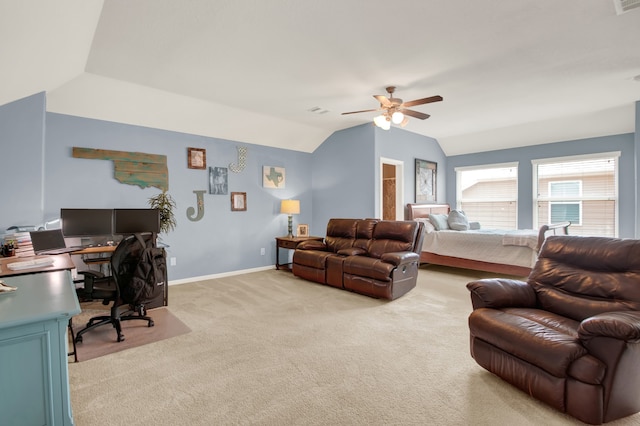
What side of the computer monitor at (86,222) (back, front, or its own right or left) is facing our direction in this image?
front

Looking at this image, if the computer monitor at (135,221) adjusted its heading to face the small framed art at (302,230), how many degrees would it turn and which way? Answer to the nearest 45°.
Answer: approximately 90° to its left

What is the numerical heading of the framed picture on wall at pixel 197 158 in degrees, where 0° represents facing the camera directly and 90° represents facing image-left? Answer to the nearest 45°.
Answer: approximately 0°

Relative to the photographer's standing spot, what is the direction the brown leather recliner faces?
facing the viewer and to the left of the viewer

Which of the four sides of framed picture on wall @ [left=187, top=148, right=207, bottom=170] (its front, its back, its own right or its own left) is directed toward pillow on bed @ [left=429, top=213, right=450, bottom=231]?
left

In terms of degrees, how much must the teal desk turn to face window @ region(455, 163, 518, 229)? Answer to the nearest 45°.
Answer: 0° — it already faces it

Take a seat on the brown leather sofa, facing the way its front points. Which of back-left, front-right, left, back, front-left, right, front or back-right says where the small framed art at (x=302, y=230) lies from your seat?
right

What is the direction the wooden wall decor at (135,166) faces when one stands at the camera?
facing the viewer

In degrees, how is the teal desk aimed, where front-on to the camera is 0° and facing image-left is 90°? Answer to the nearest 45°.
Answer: approximately 270°

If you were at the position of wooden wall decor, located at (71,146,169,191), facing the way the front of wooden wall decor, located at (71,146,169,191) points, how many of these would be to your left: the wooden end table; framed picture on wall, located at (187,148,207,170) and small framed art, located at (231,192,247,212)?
3

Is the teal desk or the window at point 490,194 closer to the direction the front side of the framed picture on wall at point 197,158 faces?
the teal desk

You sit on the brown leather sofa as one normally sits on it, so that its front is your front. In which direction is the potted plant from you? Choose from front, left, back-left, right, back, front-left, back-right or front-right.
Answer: front-right

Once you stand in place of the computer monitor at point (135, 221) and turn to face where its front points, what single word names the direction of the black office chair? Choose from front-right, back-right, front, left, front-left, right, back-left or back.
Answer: front
